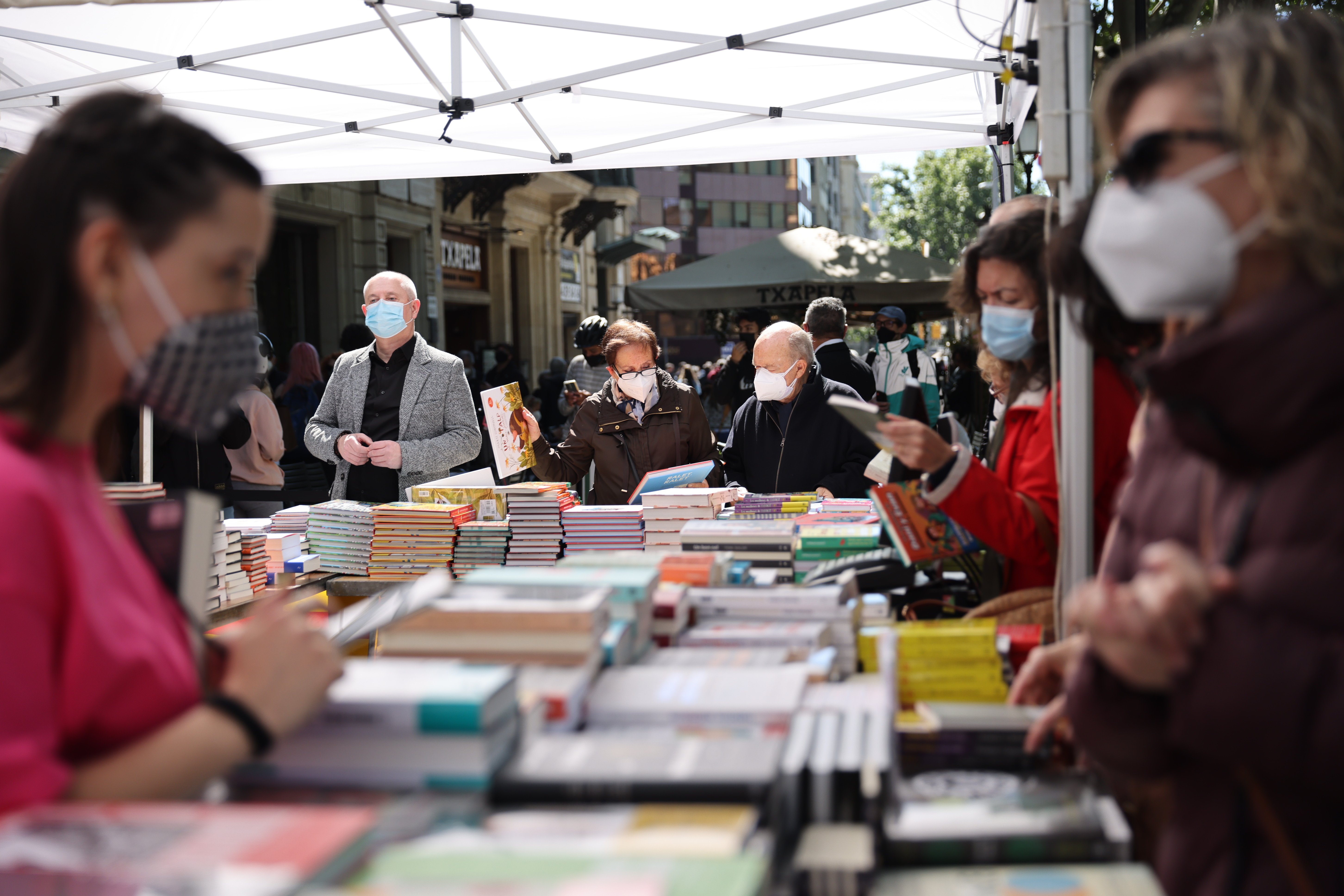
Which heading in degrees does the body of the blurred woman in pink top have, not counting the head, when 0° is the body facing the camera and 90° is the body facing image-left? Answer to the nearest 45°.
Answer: approximately 270°

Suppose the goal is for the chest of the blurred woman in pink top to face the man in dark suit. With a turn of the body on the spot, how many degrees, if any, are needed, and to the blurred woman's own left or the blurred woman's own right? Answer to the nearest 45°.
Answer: approximately 45° to the blurred woman's own left

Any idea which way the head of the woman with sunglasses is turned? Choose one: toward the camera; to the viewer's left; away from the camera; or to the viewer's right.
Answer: to the viewer's left

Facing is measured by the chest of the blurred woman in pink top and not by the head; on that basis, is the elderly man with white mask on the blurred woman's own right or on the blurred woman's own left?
on the blurred woman's own left

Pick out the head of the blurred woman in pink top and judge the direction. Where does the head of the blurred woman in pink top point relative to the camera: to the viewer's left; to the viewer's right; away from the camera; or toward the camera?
to the viewer's right

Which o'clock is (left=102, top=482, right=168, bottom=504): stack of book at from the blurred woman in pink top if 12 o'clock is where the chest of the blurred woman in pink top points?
The stack of book is roughly at 9 o'clock from the blurred woman in pink top.
